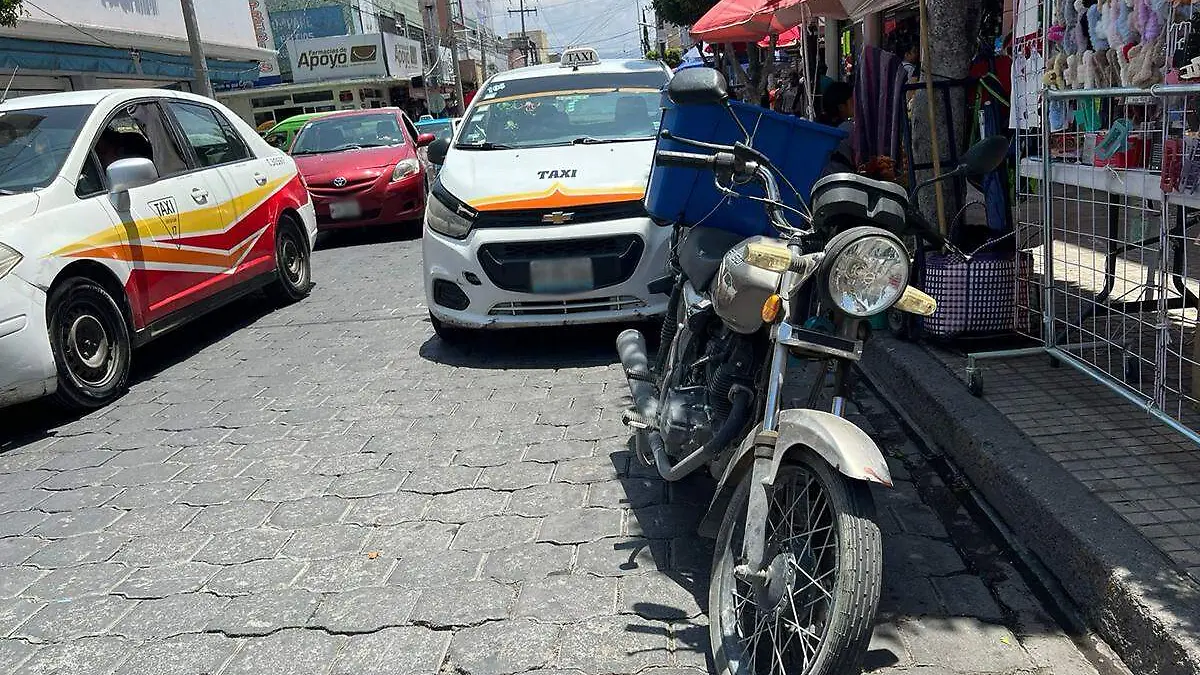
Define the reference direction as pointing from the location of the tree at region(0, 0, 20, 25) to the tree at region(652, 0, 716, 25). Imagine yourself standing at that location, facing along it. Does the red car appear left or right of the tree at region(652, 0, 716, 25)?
right

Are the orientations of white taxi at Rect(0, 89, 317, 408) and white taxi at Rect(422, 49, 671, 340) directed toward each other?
no

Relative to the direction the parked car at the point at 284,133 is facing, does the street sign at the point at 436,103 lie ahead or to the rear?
to the rear

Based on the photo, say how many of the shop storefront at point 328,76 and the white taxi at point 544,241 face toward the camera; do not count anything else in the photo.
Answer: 2

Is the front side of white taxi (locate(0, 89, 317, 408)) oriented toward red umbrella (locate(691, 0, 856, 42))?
no

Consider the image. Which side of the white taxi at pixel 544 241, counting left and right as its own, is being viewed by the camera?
front

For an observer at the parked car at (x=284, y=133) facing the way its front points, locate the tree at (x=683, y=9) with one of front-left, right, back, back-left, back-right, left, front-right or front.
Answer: back

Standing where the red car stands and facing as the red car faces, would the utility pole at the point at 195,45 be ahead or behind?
behind

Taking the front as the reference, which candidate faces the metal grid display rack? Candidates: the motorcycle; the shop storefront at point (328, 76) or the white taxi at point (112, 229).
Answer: the shop storefront

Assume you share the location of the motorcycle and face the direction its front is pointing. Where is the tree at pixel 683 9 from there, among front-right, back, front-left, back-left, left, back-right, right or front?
back-left

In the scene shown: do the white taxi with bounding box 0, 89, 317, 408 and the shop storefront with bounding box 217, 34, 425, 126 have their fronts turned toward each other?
no

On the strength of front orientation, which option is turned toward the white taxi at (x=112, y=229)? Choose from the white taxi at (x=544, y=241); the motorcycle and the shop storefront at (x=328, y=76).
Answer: the shop storefront

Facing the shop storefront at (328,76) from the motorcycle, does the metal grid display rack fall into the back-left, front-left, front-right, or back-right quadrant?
front-right

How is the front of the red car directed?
toward the camera

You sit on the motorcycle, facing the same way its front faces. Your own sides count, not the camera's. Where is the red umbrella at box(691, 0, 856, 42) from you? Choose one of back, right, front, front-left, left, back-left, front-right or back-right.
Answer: back-left

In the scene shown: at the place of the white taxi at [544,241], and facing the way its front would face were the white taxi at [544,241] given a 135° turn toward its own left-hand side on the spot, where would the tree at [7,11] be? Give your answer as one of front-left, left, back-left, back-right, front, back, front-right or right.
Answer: left

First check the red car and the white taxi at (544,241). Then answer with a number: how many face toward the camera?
2

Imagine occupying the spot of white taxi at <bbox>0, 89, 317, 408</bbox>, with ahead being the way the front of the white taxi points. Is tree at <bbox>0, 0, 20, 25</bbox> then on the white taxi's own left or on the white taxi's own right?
on the white taxi's own right

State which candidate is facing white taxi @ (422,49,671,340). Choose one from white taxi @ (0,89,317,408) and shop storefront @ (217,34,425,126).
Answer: the shop storefront

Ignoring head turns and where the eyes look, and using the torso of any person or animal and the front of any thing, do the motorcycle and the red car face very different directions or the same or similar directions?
same or similar directions

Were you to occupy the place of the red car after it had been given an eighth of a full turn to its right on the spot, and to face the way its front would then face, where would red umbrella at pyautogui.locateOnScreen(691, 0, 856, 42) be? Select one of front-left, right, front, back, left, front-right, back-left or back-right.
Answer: back-left

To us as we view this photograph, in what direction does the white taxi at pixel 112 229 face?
facing the viewer and to the left of the viewer

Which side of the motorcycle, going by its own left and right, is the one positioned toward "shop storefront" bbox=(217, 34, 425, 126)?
back
